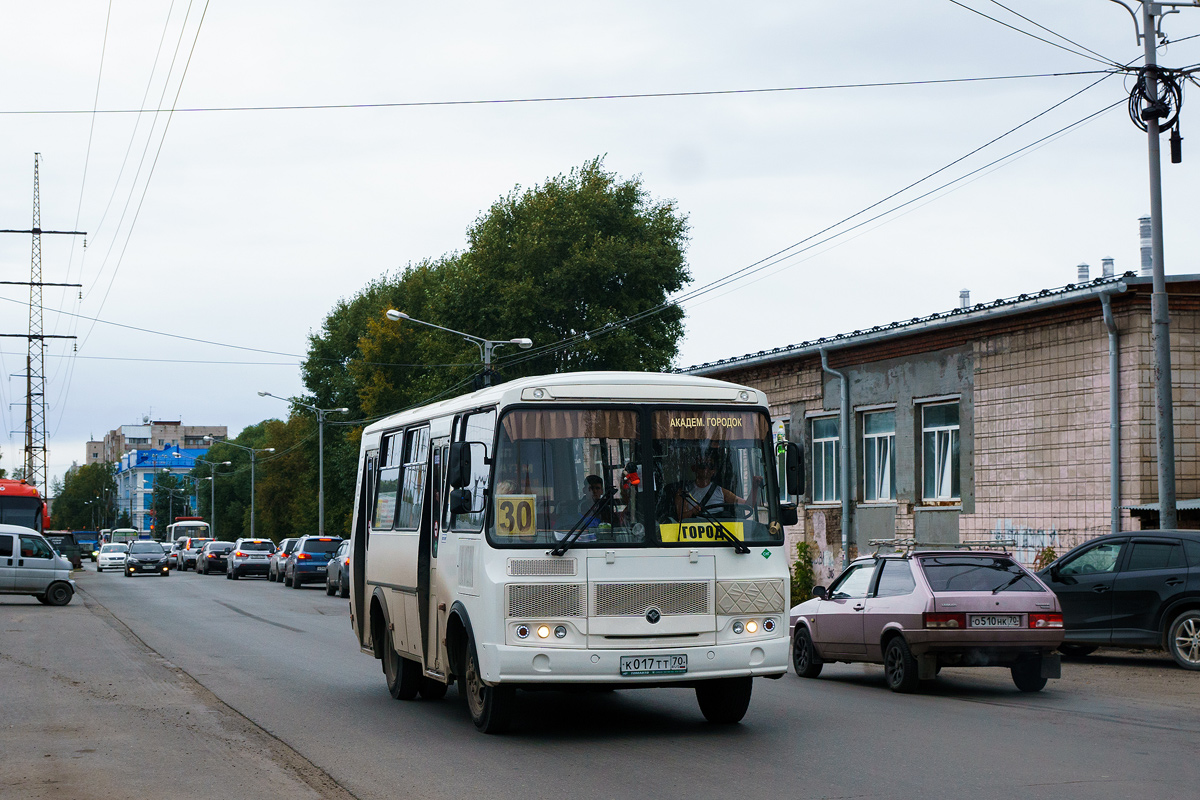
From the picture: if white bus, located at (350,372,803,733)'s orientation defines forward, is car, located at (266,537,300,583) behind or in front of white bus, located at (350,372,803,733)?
behind

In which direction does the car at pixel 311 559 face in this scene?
away from the camera

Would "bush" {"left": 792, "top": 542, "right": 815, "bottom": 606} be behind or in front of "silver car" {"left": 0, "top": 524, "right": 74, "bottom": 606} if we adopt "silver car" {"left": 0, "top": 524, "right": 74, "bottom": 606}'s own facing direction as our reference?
in front

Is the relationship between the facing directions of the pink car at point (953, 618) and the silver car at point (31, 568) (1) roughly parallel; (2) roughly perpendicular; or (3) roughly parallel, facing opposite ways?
roughly perpendicular

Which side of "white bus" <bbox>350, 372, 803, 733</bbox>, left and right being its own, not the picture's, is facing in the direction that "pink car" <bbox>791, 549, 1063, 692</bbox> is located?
left

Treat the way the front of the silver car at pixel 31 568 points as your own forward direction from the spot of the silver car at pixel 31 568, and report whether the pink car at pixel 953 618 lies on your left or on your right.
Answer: on your right

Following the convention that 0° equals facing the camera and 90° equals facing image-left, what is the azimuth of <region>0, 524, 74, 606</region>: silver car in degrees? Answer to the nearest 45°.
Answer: approximately 270°

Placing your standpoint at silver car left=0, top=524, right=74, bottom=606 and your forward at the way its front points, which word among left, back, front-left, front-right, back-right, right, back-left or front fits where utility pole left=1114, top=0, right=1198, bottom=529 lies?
front-right

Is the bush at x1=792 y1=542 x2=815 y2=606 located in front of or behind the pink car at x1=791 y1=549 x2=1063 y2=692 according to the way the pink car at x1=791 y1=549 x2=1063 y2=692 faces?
in front

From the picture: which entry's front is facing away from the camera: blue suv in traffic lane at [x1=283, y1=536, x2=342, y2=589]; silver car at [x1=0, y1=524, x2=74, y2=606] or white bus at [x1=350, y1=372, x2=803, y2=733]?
the blue suv in traffic lane

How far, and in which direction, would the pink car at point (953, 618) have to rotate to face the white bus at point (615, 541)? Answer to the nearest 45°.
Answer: approximately 90° to its left

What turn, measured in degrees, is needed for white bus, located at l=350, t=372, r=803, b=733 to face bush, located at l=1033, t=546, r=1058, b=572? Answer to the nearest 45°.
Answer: approximately 90° to its left
